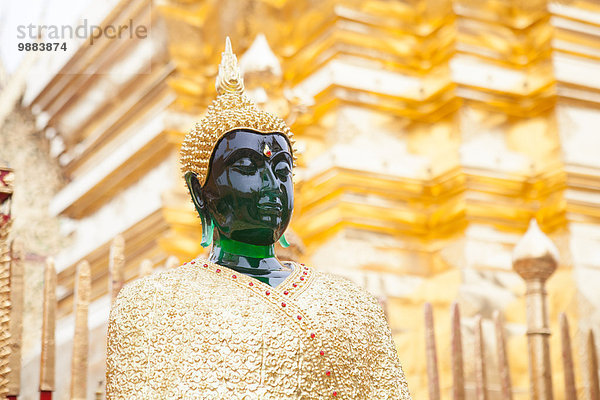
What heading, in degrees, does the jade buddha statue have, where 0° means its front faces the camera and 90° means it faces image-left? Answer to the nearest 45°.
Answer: approximately 315°

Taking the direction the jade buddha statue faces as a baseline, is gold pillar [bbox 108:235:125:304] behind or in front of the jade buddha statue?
behind

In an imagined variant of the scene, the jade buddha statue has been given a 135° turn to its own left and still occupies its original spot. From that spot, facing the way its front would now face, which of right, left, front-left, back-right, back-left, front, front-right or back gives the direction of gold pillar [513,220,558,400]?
front-right

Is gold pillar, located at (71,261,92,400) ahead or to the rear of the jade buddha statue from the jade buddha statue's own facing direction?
to the rear

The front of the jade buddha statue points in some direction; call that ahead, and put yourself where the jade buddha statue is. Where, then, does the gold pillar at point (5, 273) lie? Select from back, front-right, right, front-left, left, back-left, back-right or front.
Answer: back

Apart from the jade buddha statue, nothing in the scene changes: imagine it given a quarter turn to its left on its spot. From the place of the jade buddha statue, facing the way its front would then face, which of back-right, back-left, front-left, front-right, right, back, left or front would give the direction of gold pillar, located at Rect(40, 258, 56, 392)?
left

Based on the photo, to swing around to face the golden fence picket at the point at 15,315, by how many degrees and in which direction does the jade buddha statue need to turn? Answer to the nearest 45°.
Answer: approximately 180°
